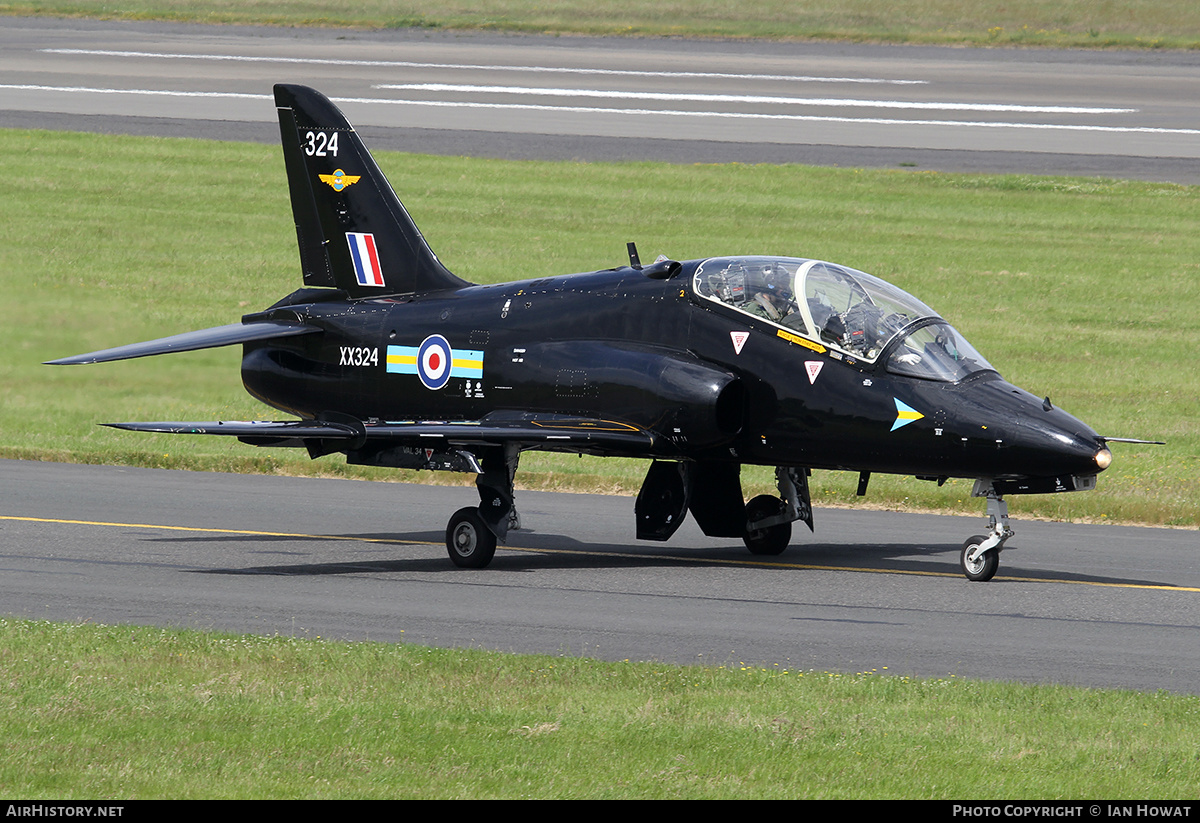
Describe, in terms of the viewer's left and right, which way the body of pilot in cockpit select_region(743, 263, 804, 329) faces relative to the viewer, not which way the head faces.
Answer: facing the viewer and to the right of the viewer

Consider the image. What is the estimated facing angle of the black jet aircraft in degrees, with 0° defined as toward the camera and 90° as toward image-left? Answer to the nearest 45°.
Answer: approximately 315°
